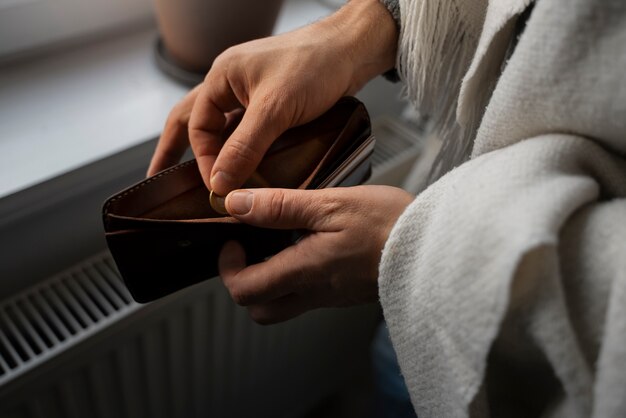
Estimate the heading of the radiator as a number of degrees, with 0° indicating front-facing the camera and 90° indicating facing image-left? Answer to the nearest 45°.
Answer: approximately 315°
